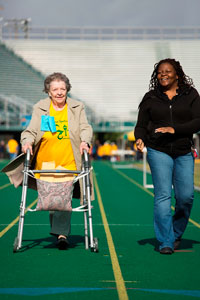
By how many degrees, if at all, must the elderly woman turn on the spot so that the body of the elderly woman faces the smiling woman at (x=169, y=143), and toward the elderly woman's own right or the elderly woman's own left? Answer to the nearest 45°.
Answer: approximately 90° to the elderly woman's own left

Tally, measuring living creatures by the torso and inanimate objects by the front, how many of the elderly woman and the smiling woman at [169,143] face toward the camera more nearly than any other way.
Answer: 2

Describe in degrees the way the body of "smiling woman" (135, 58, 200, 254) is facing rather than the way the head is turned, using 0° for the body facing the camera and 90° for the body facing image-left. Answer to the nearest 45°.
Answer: approximately 0°

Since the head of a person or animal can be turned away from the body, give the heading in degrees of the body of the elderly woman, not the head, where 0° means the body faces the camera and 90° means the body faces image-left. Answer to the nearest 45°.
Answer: approximately 0°

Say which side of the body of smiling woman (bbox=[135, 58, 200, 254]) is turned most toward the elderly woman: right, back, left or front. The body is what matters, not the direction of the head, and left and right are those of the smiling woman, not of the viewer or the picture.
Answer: right
